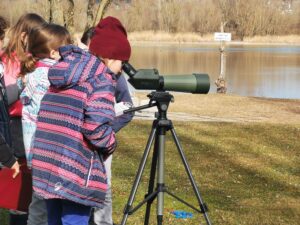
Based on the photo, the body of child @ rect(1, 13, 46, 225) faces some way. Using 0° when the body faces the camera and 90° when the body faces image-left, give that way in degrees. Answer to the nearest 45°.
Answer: approximately 270°

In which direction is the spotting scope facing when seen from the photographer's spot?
facing to the right of the viewer

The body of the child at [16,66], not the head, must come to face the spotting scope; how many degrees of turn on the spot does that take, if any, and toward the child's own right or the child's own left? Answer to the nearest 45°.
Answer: approximately 45° to the child's own right

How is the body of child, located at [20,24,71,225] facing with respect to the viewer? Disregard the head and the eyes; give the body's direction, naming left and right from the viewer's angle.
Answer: facing to the right of the viewer

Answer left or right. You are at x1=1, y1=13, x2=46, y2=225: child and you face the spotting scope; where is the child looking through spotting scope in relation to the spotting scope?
right

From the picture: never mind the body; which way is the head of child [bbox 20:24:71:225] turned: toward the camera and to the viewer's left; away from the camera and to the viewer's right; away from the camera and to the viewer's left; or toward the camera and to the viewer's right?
away from the camera and to the viewer's right

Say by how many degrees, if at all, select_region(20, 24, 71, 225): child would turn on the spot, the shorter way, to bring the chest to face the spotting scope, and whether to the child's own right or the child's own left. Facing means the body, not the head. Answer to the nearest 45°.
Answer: approximately 45° to the child's own right
